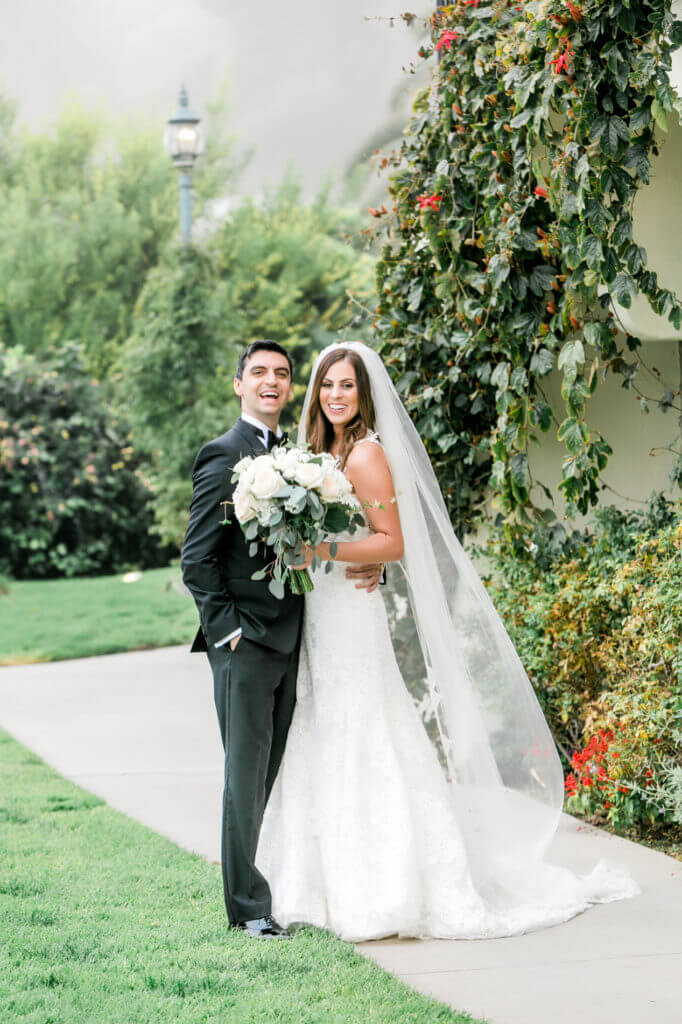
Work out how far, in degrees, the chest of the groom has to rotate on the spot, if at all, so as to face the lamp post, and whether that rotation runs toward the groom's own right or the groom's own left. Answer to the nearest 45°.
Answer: approximately 135° to the groom's own left

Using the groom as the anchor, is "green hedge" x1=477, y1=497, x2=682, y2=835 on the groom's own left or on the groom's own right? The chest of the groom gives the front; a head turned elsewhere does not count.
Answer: on the groom's own left

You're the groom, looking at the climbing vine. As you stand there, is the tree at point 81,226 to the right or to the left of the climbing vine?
left

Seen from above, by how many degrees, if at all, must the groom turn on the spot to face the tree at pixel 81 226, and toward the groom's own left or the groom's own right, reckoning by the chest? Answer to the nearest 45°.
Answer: approximately 135° to the groom's own left

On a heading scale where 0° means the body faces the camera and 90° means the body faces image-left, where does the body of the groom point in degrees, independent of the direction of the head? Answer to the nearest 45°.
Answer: approximately 315°

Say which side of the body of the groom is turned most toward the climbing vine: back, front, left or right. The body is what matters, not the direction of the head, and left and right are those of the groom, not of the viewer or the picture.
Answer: left
